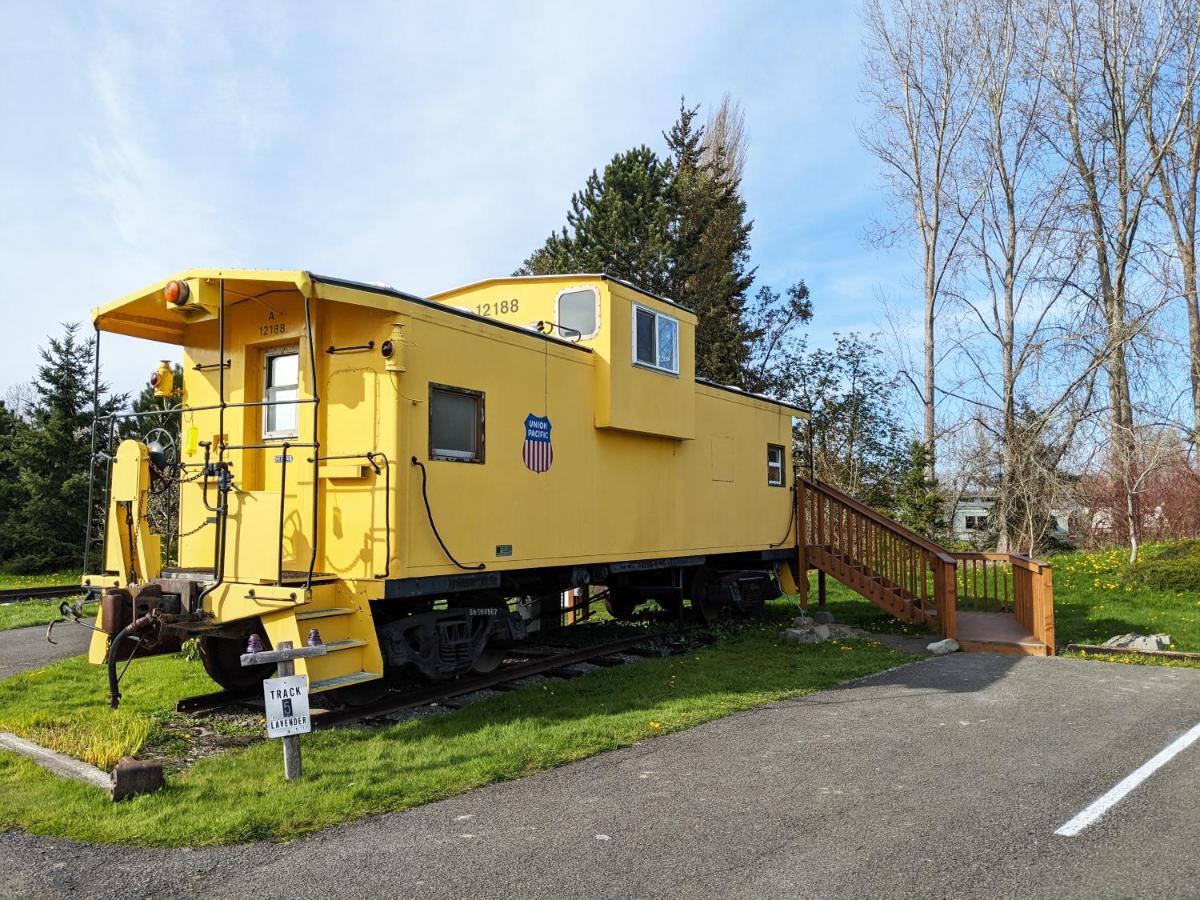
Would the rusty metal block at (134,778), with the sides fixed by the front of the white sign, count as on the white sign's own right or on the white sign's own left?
on the white sign's own right

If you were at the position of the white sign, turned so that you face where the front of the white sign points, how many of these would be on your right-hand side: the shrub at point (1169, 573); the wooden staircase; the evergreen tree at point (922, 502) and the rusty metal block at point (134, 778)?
1

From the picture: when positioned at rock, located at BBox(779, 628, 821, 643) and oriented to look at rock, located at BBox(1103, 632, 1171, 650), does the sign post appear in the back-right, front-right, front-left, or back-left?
back-right

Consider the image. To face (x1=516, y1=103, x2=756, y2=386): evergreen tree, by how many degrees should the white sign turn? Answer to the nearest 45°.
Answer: approximately 135° to its left

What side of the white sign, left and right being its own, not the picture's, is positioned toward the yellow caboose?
back

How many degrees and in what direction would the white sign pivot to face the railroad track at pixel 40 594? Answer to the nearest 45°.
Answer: approximately 180°

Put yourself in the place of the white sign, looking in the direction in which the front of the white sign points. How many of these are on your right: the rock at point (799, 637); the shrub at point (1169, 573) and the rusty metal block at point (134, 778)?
1

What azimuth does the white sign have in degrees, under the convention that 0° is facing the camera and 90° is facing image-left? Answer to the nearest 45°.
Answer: approximately 0°
